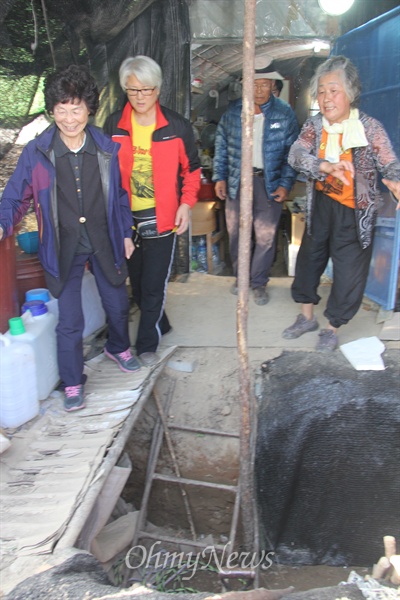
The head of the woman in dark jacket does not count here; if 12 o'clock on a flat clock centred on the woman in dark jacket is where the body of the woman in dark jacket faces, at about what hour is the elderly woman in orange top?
The elderly woman in orange top is roughly at 9 o'clock from the woman in dark jacket.

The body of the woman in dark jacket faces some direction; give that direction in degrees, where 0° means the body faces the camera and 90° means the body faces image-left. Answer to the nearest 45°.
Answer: approximately 0°

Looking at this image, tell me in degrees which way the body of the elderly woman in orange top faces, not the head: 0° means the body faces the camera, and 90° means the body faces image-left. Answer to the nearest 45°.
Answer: approximately 45°

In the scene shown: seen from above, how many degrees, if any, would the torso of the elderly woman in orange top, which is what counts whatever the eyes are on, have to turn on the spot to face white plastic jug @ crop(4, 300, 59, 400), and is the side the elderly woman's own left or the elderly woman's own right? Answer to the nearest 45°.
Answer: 0° — they already face it
